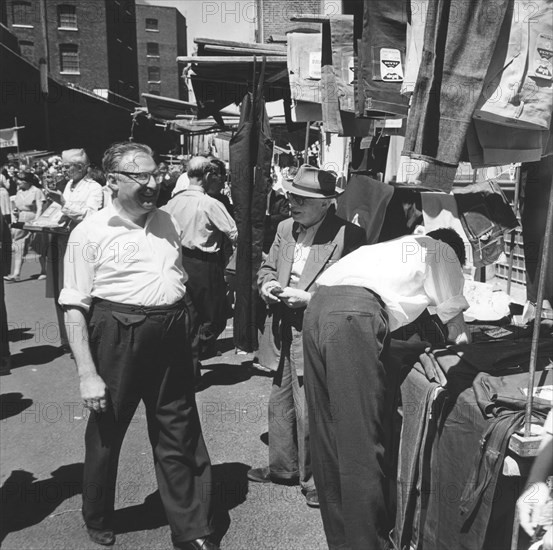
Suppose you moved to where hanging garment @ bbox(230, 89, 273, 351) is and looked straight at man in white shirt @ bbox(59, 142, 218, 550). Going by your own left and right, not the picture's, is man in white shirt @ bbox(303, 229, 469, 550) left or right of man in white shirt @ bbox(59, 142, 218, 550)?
left

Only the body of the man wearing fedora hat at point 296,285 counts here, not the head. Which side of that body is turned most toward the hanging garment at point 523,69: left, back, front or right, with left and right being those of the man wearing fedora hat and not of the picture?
left

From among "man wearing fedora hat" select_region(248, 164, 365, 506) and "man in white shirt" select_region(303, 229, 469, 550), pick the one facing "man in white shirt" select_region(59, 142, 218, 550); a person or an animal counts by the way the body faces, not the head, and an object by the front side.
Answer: the man wearing fedora hat

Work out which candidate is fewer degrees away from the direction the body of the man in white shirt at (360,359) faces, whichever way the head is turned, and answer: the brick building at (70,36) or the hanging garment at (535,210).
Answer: the hanging garment

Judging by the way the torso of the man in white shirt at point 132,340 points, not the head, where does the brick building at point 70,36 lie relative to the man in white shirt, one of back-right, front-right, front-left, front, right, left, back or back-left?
back-left

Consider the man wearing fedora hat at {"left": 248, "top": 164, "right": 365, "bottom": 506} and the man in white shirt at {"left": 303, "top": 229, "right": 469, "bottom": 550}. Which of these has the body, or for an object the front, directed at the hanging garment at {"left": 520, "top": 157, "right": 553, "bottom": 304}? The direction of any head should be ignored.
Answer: the man in white shirt

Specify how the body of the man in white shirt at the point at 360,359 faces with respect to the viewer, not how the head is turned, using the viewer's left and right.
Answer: facing away from the viewer and to the right of the viewer

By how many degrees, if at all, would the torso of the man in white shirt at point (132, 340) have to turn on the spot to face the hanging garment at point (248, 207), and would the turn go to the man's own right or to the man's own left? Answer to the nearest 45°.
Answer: approximately 90° to the man's own left

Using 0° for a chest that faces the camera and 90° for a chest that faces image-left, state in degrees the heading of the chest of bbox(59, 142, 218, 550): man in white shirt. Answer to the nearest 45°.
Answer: approximately 315°

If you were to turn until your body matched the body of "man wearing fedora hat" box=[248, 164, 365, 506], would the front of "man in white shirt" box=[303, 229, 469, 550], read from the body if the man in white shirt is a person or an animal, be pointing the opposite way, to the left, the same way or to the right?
the opposite way

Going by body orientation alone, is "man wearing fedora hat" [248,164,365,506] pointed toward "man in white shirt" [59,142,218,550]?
yes

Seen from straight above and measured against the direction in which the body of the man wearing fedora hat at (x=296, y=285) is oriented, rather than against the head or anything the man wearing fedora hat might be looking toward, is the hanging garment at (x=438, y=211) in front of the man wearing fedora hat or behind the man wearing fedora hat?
behind
